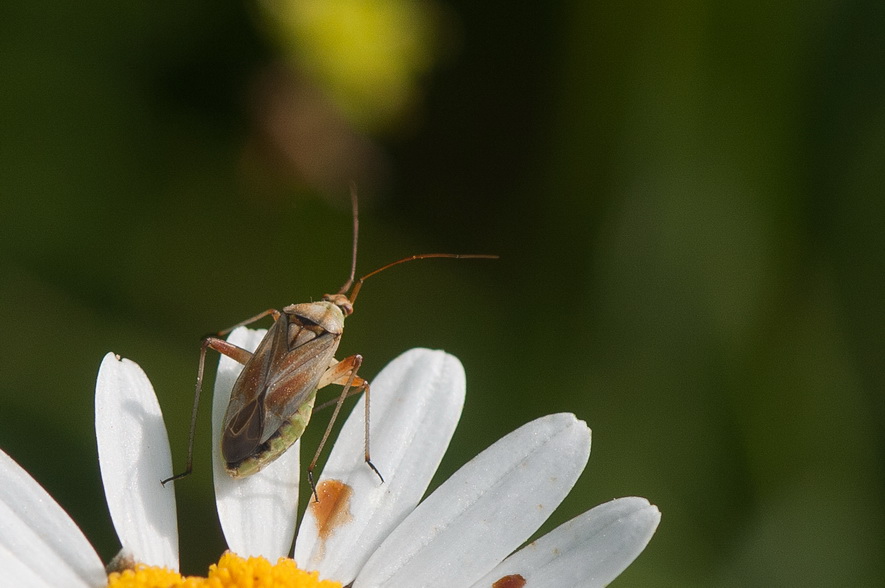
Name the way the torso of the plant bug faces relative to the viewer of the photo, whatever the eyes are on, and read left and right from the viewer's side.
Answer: facing away from the viewer and to the right of the viewer
